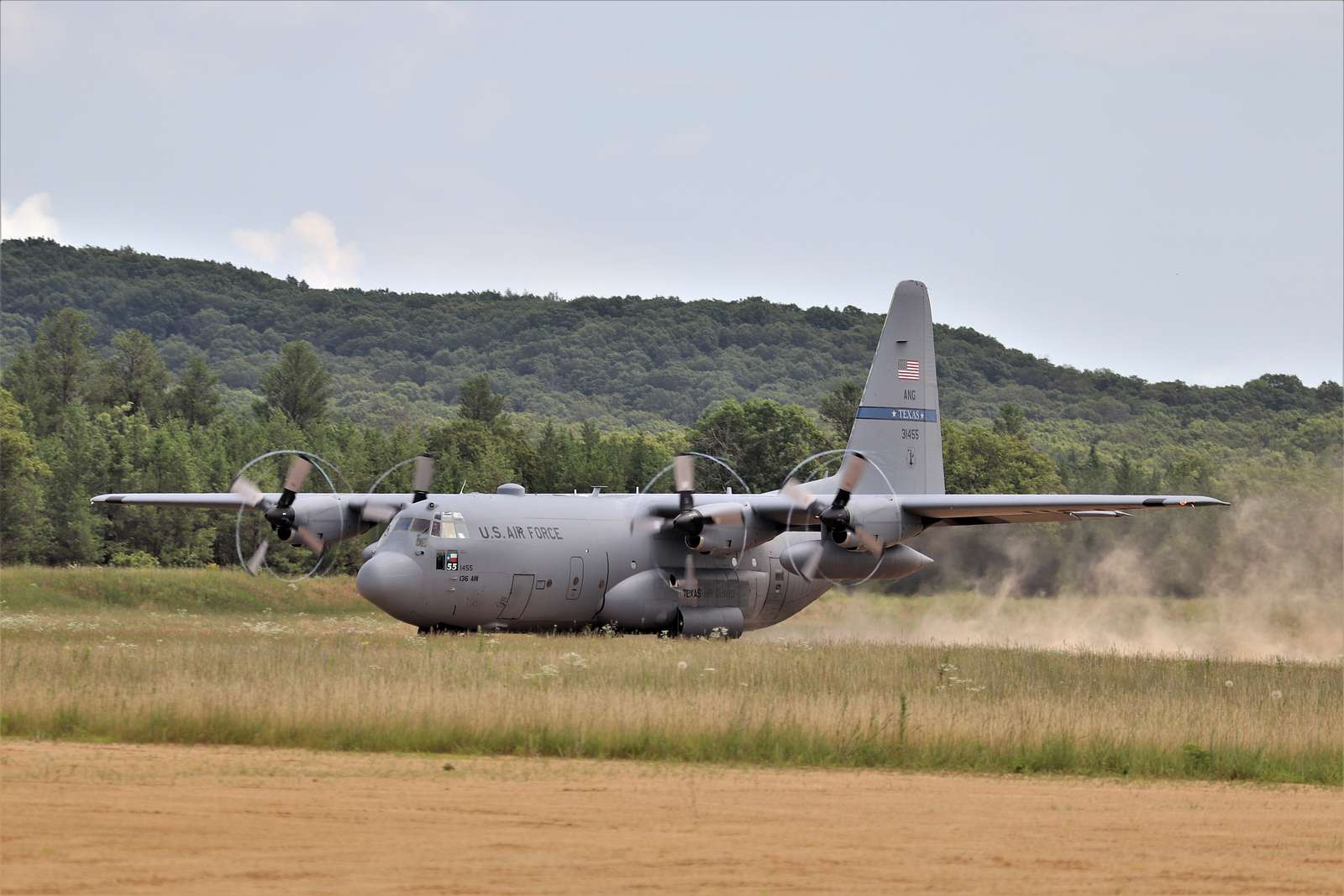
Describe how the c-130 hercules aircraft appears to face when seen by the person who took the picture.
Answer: facing the viewer and to the left of the viewer
